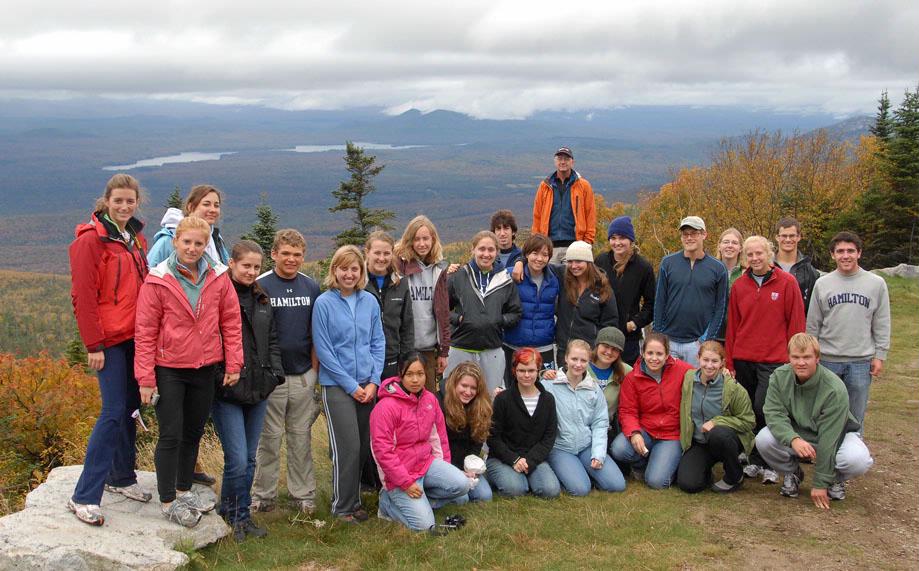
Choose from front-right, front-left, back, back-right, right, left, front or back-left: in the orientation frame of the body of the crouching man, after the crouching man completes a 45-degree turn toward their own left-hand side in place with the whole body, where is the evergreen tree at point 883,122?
back-left

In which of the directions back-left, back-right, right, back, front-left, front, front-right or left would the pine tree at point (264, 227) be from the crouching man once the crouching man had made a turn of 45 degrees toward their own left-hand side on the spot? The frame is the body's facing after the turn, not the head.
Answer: back

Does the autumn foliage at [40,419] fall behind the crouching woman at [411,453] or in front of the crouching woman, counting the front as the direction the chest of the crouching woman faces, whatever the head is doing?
behind

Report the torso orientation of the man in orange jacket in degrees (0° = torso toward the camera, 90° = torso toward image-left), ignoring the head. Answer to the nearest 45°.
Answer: approximately 0°

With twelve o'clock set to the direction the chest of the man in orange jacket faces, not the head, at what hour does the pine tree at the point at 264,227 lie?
The pine tree is roughly at 5 o'clock from the man in orange jacket.

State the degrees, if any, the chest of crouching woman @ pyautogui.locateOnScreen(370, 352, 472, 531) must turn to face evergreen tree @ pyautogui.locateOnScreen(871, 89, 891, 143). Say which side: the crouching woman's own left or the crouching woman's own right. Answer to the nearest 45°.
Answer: approximately 90° to the crouching woman's own left

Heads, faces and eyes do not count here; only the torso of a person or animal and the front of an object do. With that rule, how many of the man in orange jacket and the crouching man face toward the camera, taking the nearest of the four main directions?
2

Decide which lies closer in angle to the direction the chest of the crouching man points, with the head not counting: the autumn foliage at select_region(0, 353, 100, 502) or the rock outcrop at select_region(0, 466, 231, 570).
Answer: the rock outcrop

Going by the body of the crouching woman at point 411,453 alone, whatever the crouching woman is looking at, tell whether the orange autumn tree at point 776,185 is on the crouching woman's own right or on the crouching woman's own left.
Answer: on the crouching woman's own left

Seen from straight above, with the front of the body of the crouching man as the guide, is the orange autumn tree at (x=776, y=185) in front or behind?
behind
